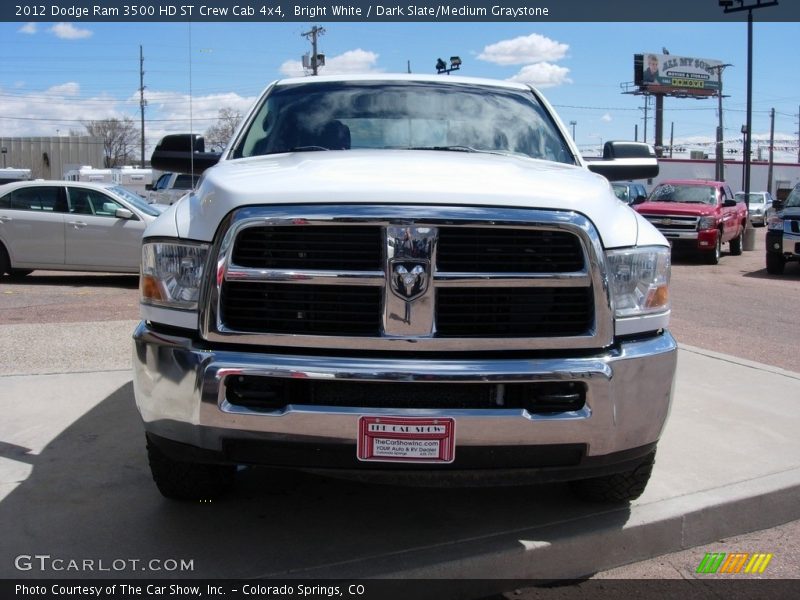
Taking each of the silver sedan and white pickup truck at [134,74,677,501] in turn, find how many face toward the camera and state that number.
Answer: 1

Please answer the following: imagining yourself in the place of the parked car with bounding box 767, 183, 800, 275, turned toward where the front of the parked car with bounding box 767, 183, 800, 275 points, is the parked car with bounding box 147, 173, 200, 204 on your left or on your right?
on your right

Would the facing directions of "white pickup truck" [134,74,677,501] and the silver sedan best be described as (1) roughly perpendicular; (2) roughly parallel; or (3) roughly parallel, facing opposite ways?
roughly perpendicular

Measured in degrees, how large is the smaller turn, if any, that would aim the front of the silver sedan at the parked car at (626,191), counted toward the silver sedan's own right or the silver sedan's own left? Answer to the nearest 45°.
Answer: approximately 45° to the silver sedan's own left

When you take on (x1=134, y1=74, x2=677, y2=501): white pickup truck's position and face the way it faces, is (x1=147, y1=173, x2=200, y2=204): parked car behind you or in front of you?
behind

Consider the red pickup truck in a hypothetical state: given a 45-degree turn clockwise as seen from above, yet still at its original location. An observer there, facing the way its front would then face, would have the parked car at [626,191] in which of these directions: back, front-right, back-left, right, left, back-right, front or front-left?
right

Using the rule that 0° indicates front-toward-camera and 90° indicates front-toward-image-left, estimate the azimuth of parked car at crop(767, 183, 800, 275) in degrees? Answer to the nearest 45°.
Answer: approximately 45°

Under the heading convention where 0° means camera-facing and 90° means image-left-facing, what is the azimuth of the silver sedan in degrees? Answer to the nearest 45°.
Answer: approximately 270°

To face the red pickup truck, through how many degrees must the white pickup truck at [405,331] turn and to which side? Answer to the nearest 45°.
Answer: approximately 180°

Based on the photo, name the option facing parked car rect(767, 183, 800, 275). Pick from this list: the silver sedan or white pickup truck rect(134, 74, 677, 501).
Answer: the silver sedan
